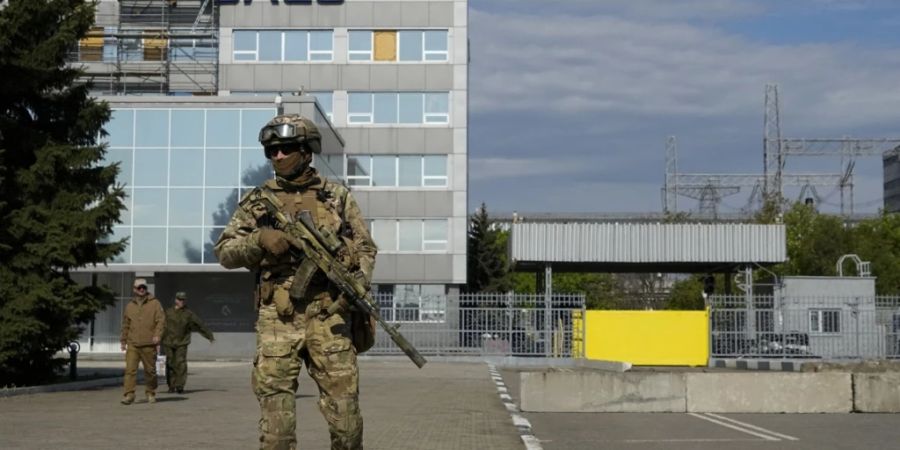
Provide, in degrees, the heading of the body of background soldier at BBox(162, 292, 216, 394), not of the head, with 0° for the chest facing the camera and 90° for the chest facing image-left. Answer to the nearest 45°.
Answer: approximately 0°

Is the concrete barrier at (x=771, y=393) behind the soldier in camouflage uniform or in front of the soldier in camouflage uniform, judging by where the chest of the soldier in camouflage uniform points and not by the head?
behind

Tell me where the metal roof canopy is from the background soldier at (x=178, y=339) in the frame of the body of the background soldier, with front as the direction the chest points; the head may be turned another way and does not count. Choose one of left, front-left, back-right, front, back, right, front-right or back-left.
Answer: back-left

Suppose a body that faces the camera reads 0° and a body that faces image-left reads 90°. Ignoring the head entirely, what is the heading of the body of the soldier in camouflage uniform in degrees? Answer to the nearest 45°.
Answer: approximately 0°

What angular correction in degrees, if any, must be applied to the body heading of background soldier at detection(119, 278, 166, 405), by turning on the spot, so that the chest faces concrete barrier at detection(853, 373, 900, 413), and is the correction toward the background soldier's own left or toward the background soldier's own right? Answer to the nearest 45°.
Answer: approximately 90° to the background soldier's own left
